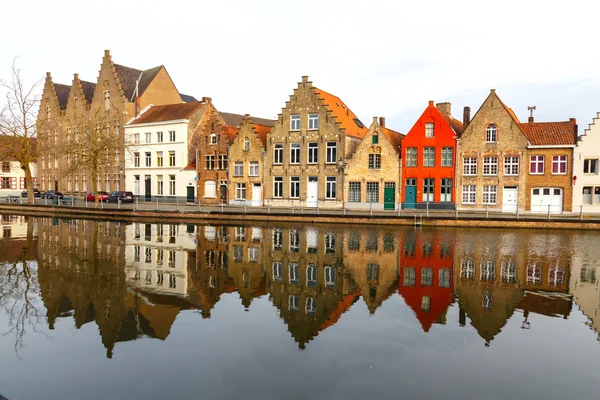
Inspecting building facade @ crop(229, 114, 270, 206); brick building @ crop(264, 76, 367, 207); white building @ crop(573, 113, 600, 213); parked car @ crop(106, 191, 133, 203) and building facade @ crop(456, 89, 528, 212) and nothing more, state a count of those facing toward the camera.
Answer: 4

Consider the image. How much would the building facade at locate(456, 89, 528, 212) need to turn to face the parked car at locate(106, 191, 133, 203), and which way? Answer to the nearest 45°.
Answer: approximately 90° to its right

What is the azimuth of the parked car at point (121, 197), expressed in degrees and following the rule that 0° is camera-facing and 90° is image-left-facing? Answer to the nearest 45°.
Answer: approximately 90°

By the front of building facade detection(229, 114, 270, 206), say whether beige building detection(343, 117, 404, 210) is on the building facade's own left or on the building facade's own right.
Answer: on the building facade's own left

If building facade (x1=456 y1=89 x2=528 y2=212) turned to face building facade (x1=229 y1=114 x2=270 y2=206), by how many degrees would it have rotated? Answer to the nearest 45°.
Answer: approximately 90° to its right

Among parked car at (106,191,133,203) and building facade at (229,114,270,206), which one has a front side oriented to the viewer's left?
the parked car

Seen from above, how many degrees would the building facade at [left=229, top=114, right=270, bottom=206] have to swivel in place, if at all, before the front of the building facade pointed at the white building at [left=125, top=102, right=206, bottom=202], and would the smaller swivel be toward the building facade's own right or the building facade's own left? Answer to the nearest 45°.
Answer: approximately 135° to the building facade's own right

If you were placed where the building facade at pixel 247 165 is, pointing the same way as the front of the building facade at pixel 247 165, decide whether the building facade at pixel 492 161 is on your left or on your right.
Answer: on your left

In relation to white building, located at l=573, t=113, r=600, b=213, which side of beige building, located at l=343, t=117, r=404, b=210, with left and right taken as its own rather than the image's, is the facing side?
left

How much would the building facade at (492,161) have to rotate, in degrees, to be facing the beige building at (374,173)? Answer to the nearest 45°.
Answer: approximately 90° to its right
